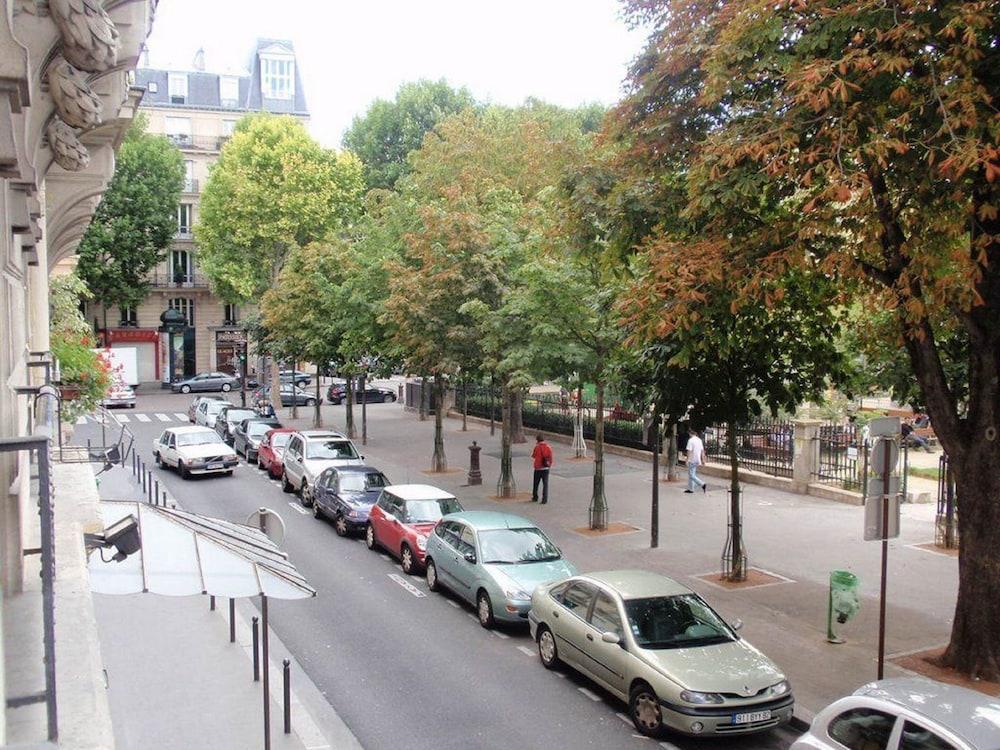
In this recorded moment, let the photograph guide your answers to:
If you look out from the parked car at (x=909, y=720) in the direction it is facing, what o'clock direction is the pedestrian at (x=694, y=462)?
The pedestrian is roughly at 7 o'clock from the parked car.

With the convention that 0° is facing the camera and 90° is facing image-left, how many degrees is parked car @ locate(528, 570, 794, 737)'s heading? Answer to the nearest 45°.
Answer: approximately 315°

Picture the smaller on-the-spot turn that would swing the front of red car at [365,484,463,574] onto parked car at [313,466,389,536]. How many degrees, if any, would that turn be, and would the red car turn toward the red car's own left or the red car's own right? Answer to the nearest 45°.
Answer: approximately 180°

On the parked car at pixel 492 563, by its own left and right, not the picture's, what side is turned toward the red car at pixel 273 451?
back

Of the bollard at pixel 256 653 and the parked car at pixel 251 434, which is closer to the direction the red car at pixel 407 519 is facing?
the bollard

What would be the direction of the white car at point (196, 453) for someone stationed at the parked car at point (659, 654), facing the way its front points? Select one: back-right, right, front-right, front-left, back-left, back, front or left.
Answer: back

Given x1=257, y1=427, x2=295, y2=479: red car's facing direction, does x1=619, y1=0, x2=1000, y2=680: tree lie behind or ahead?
ahead

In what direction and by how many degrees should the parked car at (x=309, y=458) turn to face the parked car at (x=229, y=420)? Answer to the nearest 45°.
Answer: approximately 135° to its left

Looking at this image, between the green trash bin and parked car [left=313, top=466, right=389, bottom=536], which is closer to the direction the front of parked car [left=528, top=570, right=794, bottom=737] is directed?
the green trash bin

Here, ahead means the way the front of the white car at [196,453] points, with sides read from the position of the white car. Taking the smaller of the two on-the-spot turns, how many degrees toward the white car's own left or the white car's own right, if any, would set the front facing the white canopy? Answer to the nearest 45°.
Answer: approximately 45° to the white car's own right

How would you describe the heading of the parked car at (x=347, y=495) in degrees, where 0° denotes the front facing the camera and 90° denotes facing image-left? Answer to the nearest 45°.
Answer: approximately 315°

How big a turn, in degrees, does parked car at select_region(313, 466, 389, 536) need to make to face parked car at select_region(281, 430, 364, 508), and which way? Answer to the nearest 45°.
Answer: approximately 135° to its left

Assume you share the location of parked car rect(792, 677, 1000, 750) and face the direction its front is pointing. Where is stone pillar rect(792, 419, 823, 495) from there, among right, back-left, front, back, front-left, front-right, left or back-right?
back-left

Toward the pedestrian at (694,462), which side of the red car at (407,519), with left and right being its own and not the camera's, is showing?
left
